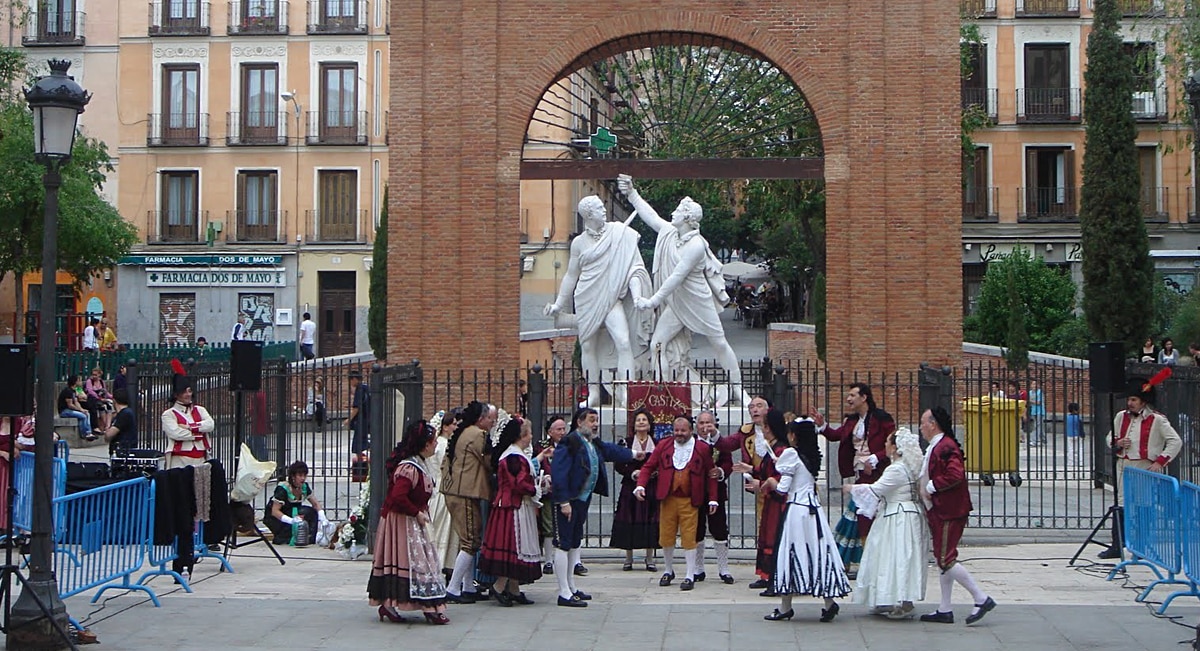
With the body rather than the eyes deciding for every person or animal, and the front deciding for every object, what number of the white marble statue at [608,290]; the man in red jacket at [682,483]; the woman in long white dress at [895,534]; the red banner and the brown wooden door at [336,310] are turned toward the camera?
4

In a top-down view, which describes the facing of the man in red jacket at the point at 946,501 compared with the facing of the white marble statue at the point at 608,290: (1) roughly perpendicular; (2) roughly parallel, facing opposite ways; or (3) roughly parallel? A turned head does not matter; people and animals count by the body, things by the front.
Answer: roughly perpendicular

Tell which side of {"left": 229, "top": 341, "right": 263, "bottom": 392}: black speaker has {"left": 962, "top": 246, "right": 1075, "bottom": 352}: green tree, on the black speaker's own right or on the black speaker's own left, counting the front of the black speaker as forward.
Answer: on the black speaker's own left

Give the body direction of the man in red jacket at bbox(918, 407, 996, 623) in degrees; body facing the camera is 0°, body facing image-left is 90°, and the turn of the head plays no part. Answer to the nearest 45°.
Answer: approximately 90°

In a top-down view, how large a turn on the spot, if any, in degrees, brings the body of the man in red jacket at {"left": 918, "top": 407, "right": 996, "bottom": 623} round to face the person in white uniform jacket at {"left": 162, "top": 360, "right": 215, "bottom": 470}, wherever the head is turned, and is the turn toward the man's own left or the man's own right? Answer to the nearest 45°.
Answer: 0° — they already face them

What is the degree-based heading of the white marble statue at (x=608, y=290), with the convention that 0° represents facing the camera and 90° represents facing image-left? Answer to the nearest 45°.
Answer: approximately 0°

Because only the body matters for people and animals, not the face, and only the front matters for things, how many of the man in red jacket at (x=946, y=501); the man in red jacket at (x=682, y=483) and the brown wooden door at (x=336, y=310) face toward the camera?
2

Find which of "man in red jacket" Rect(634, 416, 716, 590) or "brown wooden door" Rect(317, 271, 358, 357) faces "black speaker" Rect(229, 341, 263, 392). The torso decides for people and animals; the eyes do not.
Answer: the brown wooden door
